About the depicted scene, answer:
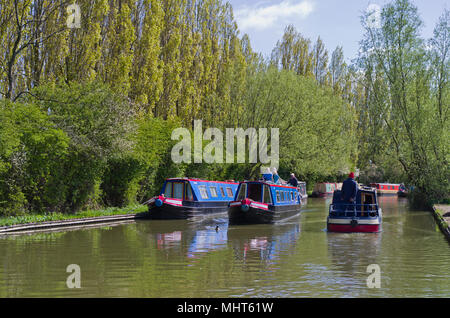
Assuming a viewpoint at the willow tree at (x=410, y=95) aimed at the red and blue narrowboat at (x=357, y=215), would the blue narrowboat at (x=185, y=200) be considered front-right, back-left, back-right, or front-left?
front-right

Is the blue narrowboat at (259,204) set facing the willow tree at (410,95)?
no

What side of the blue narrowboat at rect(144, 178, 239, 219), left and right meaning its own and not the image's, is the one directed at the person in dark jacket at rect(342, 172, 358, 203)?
left

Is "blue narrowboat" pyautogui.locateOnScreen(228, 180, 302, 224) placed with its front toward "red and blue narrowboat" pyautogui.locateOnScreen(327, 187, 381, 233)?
no

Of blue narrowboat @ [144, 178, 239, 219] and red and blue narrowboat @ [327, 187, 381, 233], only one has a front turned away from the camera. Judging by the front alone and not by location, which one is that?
the red and blue narrowboat

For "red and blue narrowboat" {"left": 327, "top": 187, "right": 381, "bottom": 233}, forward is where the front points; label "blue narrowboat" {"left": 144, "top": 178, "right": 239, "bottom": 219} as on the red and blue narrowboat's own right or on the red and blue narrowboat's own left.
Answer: on the red and blue narrowboat's own left

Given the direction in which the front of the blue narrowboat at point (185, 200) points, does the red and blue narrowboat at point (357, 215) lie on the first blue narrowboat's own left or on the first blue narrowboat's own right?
on the first blue narrowboat's own left

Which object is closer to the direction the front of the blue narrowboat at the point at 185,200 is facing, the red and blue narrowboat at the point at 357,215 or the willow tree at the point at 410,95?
the red and blue narrowboat

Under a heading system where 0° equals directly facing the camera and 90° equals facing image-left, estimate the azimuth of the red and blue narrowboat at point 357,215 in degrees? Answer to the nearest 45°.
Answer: approximately 180°

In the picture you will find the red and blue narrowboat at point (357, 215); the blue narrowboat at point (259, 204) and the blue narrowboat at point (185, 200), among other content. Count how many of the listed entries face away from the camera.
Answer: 1

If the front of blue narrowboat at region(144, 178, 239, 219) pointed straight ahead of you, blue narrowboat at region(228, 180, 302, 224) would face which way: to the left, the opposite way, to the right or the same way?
the same way

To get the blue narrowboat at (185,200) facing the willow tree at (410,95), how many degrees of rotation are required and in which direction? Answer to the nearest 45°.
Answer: approximately 180°

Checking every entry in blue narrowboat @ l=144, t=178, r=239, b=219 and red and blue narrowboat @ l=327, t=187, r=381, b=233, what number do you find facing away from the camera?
1

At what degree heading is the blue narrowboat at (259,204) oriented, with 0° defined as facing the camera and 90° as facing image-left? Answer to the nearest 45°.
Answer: approximately 45°

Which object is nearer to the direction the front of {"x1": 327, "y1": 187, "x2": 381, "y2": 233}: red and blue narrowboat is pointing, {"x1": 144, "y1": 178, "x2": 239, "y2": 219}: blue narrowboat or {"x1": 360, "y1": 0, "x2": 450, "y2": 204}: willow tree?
the willow tree
